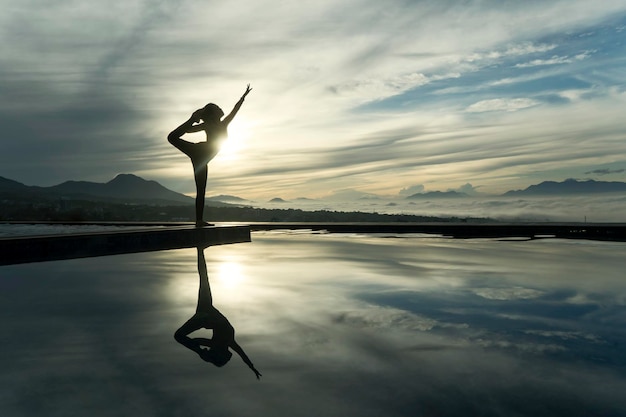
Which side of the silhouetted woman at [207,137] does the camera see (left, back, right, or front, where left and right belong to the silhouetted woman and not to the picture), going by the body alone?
right
